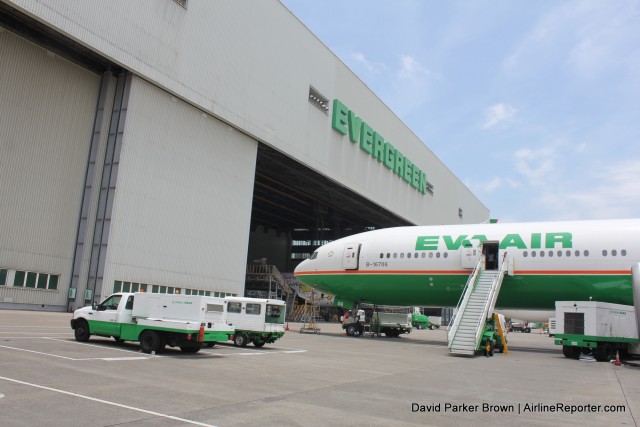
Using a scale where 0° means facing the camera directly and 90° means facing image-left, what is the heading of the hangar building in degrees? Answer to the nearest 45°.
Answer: approximately 315°

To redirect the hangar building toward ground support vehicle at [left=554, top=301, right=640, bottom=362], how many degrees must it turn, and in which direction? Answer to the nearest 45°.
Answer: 0° — it already faces it

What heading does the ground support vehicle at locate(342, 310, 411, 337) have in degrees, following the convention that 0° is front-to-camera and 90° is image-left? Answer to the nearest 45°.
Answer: approximately 90°

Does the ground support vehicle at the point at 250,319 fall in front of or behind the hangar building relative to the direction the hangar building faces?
in front

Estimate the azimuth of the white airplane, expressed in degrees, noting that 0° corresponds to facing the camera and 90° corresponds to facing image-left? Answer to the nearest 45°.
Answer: approximately 90°

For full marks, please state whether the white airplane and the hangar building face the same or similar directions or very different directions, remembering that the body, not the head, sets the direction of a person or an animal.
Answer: very different directions

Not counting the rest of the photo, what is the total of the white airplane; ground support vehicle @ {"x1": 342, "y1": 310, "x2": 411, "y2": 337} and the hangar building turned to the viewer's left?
2

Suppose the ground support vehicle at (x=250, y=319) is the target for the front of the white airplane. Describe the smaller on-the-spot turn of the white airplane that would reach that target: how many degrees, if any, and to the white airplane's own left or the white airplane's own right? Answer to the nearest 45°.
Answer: approximately 45° to the white airplane's own left

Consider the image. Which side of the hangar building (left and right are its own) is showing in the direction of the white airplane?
front
